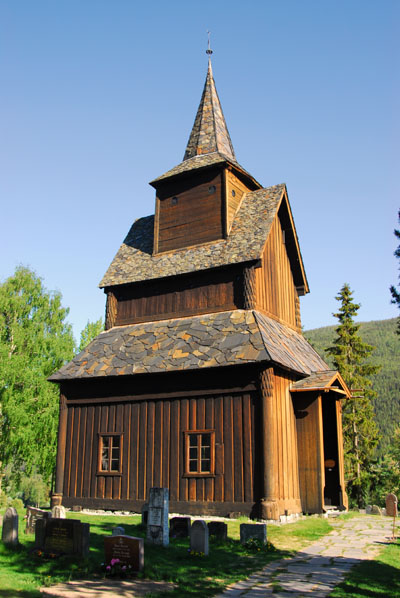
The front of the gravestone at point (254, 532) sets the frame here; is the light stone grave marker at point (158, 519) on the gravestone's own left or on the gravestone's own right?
on the gravestone's own right

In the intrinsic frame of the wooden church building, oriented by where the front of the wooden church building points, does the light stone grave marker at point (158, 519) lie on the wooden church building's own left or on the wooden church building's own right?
on the wooden church building's own right

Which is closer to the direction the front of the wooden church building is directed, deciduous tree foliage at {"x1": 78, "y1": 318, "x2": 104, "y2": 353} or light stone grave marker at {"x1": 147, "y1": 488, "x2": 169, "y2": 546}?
the light stone grave marker

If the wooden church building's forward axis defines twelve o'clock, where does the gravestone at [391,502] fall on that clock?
The gravestone is roughly at 1 o'clock from the wooden church building.

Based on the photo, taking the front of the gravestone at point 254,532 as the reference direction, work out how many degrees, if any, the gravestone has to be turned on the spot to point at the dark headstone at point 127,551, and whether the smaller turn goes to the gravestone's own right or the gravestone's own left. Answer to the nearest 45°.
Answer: approximately 45° to the gravestone's own right

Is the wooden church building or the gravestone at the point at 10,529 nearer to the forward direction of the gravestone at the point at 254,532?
the gravestone

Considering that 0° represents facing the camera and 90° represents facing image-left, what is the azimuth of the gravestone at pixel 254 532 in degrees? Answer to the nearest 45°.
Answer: approximately 0°
